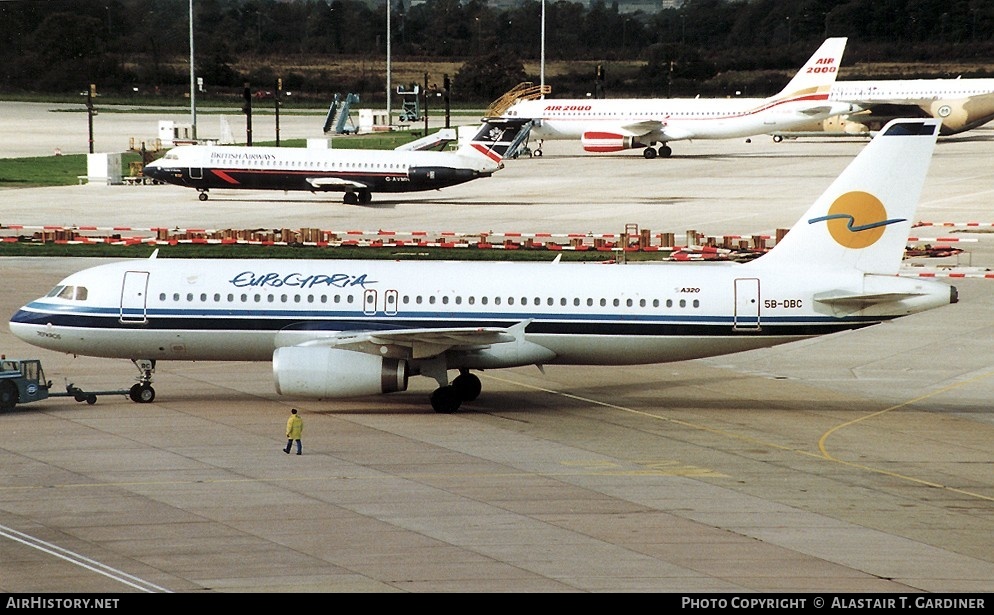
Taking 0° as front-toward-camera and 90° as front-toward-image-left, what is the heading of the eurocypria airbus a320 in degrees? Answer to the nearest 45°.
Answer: approximately 90°
